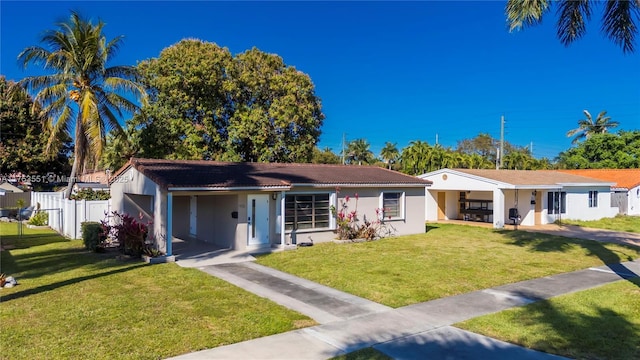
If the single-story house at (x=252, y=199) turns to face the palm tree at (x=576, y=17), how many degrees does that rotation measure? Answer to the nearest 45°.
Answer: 0° — it already faces it

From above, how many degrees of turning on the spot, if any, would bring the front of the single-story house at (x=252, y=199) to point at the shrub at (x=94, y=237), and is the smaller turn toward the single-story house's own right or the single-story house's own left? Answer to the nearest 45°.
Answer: approximately 135° to the single-story house's own right

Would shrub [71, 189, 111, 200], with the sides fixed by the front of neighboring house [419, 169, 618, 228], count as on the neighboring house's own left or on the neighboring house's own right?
on the neighboring house's own right

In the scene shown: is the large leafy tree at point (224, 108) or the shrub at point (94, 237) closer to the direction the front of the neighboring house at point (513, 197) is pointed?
the shrub

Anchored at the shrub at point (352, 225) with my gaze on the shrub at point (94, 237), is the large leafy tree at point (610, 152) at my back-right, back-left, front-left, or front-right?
back-right

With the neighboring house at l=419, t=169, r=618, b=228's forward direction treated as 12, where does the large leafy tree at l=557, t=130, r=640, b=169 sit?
The large leafy tree is roughly at 8 o'clock from the neighboring house.

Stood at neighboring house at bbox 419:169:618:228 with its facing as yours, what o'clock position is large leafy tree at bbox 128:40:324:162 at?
The large leafy tree is roughly at 4 o'clock from the neighboring house.

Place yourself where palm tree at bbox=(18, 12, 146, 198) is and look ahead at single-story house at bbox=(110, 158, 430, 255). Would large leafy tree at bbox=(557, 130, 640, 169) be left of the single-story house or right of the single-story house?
left

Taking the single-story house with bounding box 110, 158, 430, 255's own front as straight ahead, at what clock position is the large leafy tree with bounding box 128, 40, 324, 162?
The large leafy tree is roughly at 7 o'clock from the single-story house.

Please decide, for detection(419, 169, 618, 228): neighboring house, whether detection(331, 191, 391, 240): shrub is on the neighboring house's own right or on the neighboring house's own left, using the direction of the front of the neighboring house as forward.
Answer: on the neighboring house's own right

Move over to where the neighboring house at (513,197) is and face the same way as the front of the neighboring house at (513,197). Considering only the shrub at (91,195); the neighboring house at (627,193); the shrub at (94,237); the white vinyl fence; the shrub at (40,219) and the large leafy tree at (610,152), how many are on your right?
4

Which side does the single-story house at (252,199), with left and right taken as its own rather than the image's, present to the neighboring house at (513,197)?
left

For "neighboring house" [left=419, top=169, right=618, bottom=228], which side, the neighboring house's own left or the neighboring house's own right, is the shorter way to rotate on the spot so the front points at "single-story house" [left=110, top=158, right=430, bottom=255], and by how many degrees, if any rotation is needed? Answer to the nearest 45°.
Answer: approximately 90° to the neighboring house's own right
